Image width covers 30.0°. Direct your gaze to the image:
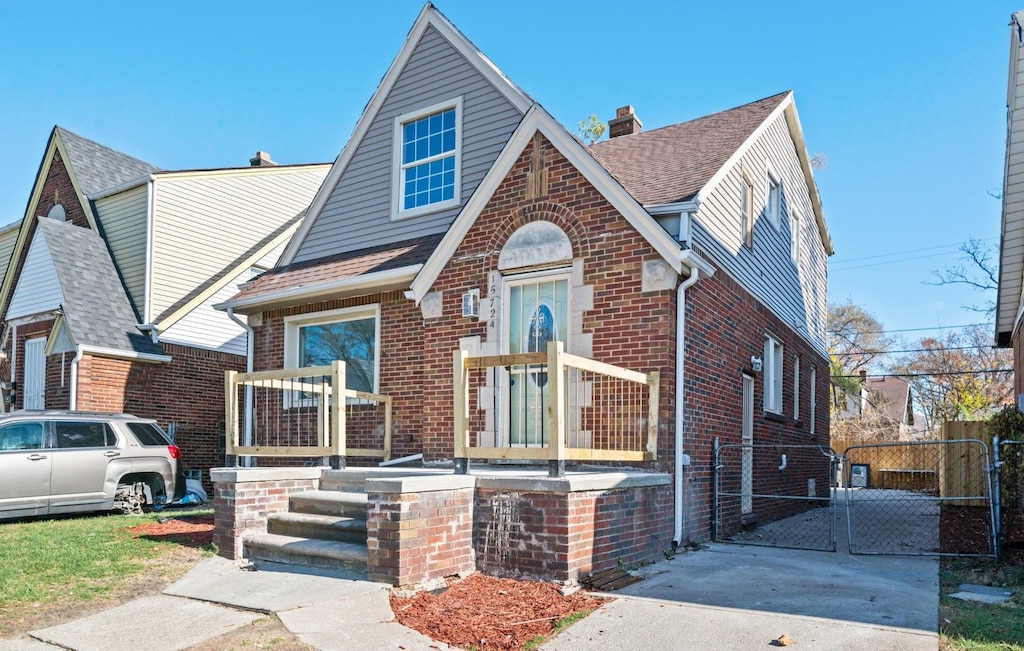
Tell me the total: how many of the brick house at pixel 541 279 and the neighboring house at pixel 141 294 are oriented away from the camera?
0

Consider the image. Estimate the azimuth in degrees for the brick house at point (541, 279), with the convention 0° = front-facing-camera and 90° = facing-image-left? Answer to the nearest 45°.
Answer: approximately 45°

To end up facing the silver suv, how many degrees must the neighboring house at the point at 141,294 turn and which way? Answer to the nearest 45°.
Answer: approximately 45° to its left

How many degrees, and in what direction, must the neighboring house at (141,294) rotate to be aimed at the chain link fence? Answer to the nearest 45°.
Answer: approximately 90° to its left
